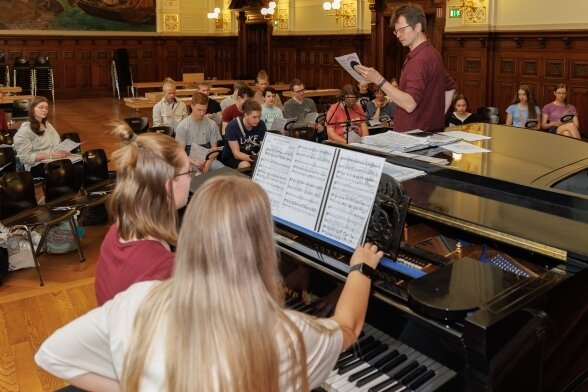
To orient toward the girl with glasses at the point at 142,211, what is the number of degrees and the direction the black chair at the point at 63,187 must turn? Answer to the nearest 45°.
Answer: approximately 45° to its right

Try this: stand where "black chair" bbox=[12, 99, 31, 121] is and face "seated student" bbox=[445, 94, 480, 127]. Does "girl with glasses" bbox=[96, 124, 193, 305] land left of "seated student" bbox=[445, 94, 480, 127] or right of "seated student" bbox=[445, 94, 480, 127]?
right

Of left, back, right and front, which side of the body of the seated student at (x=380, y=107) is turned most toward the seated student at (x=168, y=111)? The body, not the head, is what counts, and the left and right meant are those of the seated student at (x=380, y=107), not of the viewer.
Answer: right

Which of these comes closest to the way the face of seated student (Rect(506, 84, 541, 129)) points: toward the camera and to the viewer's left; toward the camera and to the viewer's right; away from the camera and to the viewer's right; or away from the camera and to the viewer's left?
toward the camera and to the viewer's left

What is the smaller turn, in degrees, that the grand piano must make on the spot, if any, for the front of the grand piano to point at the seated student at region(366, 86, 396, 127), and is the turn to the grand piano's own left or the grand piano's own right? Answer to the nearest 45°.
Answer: approximately 135° to the grand piano's own right

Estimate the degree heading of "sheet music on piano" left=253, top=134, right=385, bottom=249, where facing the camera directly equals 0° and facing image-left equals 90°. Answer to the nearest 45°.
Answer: approximately 45°

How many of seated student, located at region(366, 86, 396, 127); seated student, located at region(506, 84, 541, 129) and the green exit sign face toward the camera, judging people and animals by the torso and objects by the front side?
3

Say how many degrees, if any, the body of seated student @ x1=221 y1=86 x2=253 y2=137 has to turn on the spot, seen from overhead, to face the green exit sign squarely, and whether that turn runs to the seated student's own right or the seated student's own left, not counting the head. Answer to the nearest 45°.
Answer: approximately 90° to the seated student's own left

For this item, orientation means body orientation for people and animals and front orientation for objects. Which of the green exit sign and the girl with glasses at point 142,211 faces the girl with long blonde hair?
the green exit sign

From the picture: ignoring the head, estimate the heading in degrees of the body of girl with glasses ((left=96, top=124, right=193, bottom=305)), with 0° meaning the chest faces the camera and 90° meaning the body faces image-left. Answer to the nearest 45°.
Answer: approximately 225°

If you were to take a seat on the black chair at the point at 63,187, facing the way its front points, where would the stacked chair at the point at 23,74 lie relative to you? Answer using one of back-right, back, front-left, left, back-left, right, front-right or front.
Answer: back-left
